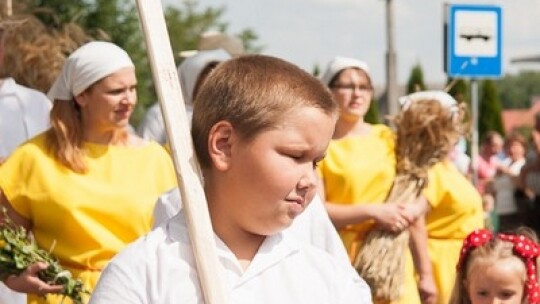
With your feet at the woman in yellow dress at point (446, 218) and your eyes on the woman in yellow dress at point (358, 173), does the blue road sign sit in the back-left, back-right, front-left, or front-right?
back-right

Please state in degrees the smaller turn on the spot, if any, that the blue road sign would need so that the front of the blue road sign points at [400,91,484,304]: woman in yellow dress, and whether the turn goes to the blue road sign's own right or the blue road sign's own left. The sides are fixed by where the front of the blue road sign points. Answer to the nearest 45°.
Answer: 0° — it already faces them

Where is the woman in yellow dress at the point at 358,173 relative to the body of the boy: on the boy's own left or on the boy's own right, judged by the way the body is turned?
on the boy's own left

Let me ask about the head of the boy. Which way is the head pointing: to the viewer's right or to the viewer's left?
to the viewer's right

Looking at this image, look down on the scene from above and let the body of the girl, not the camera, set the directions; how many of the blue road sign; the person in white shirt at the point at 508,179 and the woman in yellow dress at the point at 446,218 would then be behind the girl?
3

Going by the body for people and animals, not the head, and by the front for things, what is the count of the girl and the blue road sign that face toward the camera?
2

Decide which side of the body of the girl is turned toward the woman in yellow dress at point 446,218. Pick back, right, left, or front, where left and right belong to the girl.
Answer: back

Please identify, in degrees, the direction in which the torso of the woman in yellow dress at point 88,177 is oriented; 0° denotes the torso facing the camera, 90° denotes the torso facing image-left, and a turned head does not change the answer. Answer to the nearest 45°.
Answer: approximately 315°
